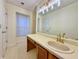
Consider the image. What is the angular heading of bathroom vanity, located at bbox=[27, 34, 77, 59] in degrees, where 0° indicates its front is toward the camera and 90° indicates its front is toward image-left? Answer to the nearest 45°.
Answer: approximately 45°
